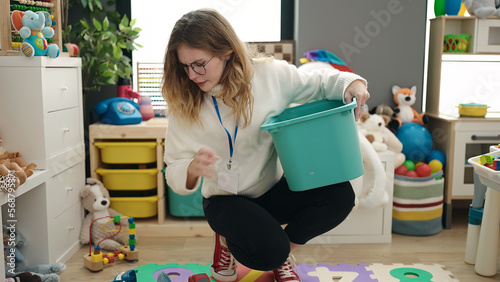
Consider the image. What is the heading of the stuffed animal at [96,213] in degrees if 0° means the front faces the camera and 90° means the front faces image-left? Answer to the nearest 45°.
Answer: approximately 315°

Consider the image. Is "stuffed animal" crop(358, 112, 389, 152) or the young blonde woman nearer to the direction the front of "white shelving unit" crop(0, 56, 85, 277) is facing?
the young blonde woman

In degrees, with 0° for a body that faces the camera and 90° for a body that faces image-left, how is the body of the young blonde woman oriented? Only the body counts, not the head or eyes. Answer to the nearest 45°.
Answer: approximately 0°

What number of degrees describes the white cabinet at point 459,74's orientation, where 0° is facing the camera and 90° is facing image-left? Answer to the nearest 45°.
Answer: approximately 0°

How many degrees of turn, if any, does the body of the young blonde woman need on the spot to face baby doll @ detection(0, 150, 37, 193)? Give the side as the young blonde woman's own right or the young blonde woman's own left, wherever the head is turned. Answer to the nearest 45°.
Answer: approximately 90° to the young blonde woman's own right
